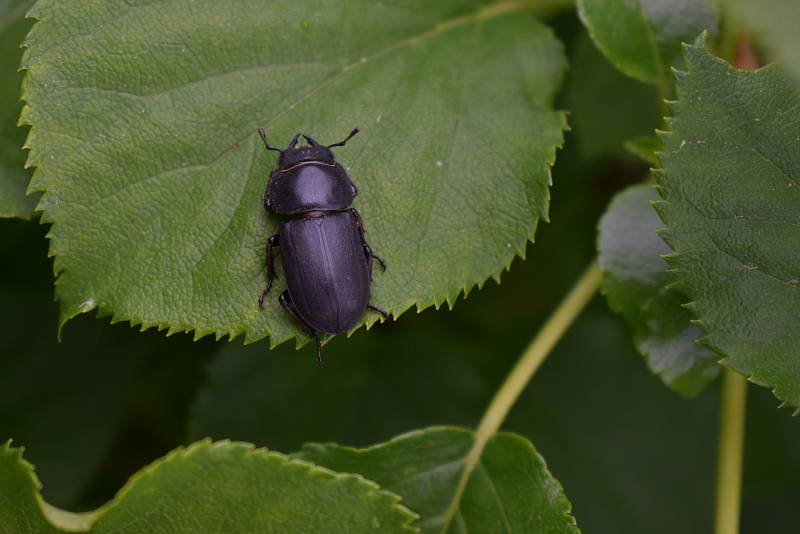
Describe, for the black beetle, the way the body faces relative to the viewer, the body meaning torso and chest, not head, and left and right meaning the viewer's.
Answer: facing away from the viewer

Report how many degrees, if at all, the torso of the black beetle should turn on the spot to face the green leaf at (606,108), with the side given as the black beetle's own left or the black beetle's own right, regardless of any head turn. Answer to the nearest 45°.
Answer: approximately 45° to the black beetle's own right
